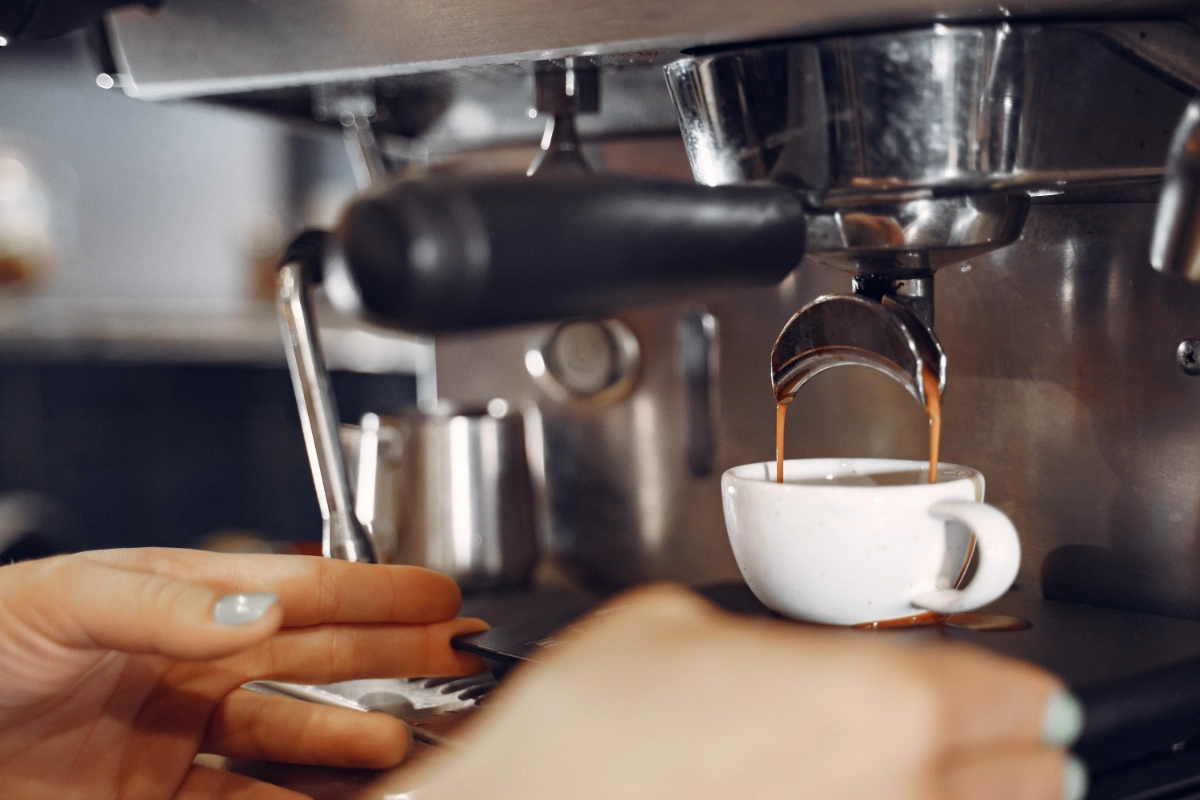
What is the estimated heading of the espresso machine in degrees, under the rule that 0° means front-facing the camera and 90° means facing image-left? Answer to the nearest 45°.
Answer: approximately 45°
